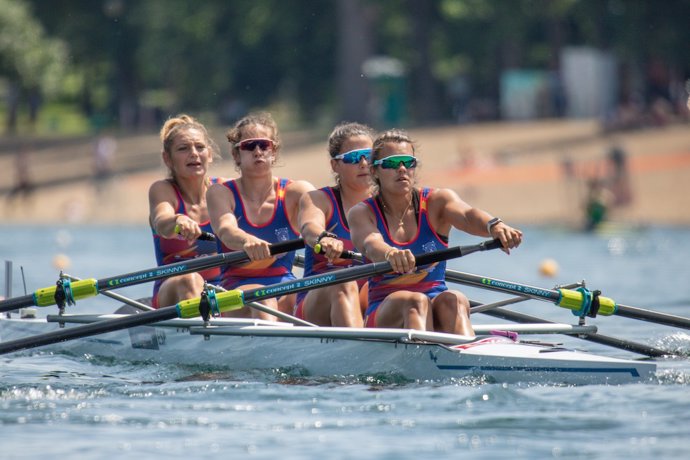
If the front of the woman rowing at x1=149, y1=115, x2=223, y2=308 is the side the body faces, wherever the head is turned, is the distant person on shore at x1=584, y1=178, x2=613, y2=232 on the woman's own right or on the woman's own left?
on the woman's own left

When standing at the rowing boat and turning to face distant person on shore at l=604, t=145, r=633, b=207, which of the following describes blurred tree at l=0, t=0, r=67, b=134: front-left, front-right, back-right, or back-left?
front-left

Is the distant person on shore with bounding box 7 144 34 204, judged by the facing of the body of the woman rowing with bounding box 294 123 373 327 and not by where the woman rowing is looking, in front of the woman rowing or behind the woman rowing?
behind

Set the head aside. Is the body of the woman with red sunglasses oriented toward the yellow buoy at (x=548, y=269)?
no

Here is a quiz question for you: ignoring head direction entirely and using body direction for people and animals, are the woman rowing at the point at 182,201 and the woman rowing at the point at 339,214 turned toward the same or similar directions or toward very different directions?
same or similar directions

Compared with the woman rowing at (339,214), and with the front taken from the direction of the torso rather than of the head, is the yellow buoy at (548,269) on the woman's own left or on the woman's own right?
on the woman's own left

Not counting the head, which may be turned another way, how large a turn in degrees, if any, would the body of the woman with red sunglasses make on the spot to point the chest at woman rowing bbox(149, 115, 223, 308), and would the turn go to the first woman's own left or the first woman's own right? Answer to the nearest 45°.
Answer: approximately 135° to the first woman's own right

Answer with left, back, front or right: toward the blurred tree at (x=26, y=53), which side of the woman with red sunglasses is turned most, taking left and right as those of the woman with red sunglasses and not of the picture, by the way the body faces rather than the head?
back

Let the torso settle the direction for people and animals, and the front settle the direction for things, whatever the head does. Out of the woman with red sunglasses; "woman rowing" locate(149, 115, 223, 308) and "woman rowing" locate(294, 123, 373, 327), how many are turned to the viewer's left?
0

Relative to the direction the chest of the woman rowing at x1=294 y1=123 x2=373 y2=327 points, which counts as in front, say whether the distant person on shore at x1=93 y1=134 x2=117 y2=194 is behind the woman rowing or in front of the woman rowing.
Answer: behind

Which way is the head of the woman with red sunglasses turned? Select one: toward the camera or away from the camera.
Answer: toward the camera

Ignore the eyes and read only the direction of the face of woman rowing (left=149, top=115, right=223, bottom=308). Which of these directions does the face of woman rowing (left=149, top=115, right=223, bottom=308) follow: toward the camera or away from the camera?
toward the camera

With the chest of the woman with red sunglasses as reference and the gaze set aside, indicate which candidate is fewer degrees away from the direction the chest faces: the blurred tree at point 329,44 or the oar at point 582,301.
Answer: the oar

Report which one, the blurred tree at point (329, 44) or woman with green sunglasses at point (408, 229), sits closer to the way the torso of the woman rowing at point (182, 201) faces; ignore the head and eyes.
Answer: the woman with green sunglasses

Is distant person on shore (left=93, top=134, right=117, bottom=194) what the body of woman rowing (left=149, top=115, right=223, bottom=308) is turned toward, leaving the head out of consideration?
no

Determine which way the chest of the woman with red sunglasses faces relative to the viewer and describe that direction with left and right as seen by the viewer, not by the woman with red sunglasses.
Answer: facing the viewer

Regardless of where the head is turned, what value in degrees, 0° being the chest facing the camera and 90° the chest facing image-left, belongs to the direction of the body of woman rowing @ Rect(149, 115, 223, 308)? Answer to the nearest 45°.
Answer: approximately 315°

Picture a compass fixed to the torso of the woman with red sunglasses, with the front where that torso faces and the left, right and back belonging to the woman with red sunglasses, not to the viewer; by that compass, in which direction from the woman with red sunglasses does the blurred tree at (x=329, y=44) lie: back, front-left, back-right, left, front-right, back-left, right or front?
back

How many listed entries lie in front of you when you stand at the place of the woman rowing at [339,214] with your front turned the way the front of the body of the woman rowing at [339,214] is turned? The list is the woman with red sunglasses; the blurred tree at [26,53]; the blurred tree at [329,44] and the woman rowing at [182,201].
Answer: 0

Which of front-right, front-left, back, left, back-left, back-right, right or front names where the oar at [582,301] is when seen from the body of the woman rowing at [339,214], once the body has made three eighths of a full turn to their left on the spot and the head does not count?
right
